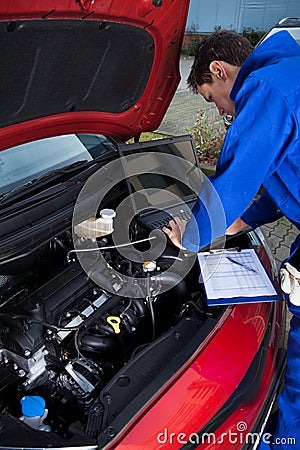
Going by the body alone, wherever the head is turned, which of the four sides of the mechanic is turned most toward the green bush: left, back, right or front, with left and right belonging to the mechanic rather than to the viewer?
right

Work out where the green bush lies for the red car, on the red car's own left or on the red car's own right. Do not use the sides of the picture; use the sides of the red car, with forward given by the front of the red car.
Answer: on the red car's own left

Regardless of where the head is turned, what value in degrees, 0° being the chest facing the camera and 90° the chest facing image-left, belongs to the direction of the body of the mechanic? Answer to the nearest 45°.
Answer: approximately 90°

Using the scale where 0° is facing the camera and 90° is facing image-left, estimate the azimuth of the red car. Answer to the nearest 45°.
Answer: approximately 315°

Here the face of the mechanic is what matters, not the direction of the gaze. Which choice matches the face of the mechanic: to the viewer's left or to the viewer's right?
to the viewer's left
